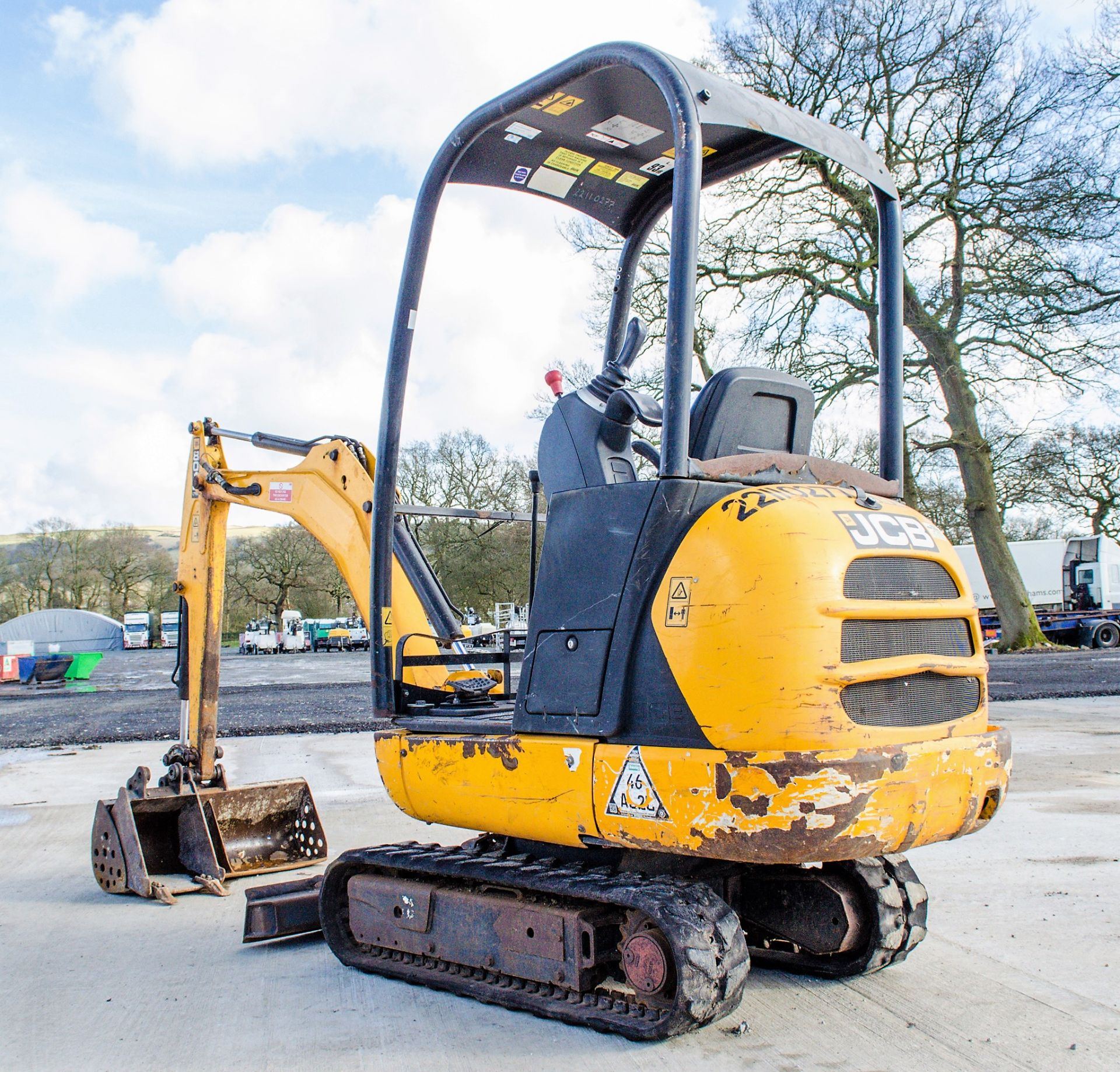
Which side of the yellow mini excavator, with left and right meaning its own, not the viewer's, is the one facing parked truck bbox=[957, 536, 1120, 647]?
right

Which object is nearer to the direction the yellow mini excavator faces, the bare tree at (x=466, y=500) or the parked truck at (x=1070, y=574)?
the bare tree

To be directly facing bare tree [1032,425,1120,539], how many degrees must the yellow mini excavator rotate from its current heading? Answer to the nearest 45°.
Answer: approximately 90° to its right

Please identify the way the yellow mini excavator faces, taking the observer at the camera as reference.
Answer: facing away from the viewer and to the left of the viewer
